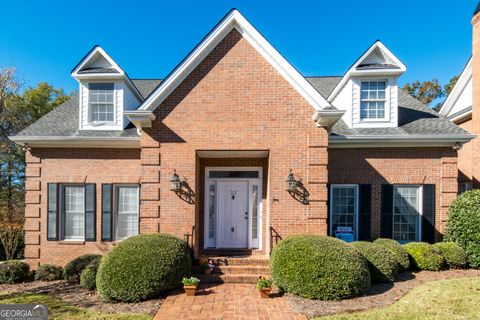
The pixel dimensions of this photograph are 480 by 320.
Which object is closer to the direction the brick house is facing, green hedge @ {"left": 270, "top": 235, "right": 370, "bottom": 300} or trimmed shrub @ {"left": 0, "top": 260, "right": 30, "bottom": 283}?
the green hedge

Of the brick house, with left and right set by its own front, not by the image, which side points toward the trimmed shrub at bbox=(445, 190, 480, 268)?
left

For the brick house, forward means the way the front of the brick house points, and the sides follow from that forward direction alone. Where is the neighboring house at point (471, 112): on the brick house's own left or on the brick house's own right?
on the brick house's own left

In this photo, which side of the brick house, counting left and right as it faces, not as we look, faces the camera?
front

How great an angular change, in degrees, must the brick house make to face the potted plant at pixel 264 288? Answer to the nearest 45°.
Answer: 0° — it already faces it
